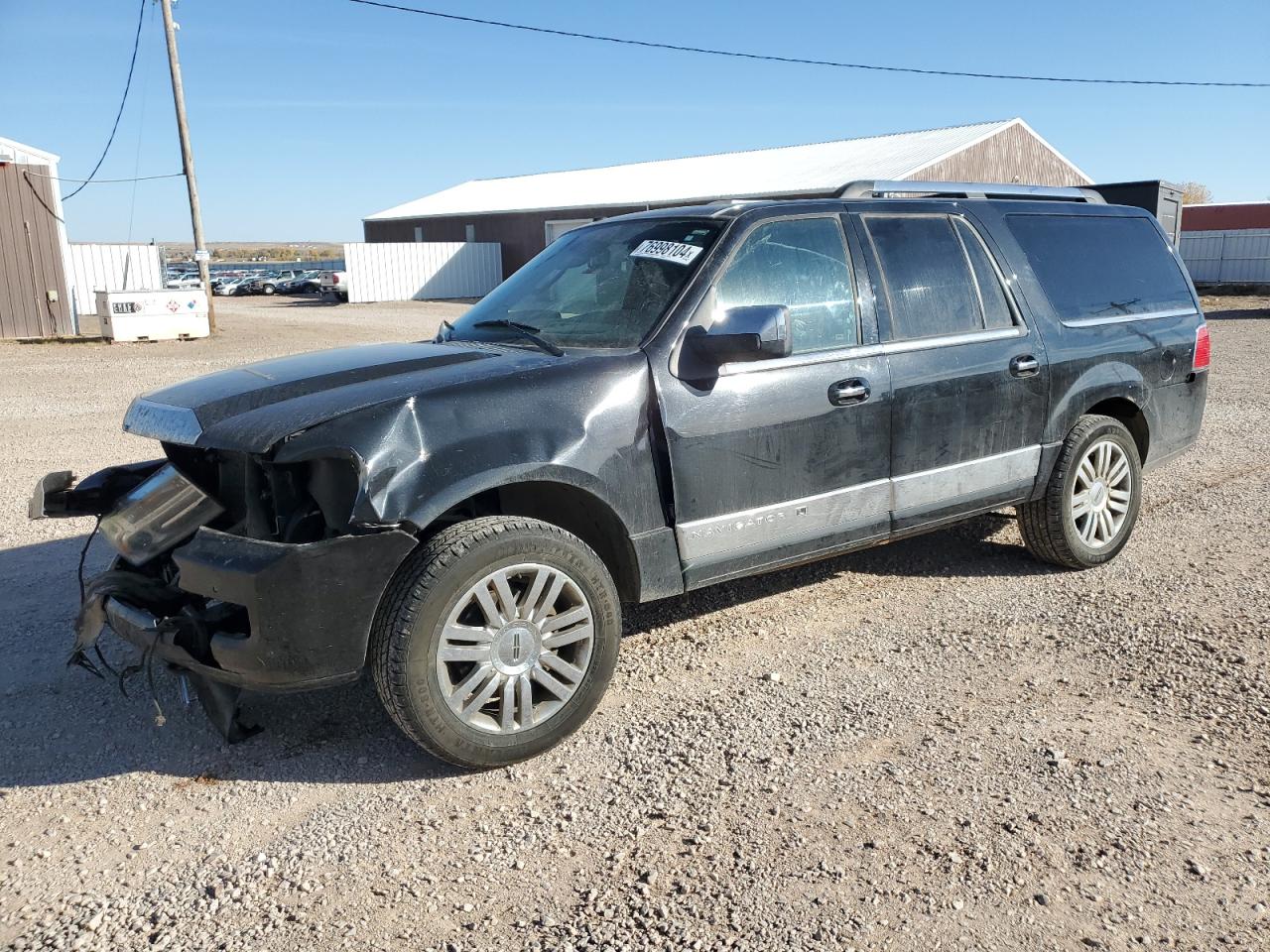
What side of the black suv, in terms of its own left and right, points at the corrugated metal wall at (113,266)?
right

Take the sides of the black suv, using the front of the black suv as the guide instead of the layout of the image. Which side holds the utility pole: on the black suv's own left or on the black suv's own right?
on the black suv's own right

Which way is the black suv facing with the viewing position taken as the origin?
facing the viewer and to the left of the viewer

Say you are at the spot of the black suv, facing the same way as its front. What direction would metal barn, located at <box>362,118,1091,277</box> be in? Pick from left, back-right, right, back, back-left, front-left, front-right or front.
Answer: back-right

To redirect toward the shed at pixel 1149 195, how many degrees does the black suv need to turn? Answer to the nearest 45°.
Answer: approximately 180°

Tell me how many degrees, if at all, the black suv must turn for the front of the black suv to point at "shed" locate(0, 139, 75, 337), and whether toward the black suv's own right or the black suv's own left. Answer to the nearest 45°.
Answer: approximately 90° to the black suv's own right

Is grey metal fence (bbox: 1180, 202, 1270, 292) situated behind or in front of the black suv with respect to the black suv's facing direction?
behind

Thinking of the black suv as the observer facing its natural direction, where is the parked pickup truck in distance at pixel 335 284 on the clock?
The parked pickup truck in distance is roughly at 4 o'clock from the black suv.
